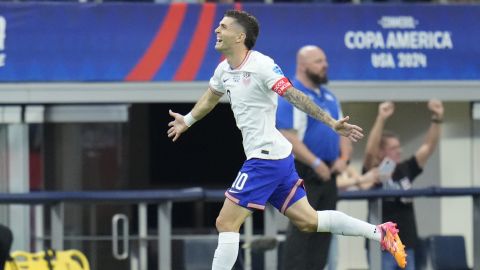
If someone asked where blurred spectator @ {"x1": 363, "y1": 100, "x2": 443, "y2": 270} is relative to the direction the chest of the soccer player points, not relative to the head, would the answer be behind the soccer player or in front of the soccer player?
behind

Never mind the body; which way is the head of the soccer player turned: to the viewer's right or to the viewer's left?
to the viewer's left

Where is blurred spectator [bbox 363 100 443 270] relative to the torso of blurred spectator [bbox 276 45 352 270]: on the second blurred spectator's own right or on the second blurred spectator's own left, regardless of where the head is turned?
on the second blurred spectator's own left

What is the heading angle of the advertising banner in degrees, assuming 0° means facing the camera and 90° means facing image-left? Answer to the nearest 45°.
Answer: approximately 0°

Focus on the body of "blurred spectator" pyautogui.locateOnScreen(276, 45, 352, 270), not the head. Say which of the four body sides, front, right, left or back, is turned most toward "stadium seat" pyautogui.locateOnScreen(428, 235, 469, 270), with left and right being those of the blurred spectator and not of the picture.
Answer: left

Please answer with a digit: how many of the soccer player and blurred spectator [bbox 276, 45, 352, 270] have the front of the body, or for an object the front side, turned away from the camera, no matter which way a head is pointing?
0

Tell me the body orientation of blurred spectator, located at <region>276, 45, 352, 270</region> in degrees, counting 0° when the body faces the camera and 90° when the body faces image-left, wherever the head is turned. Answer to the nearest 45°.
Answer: approximately 315°

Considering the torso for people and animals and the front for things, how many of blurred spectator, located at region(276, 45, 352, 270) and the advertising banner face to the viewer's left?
0
